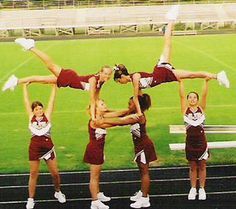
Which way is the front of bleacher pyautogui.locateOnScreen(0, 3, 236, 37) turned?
toward the camera
